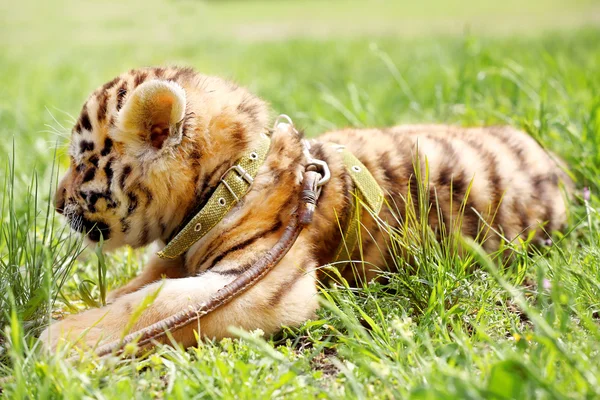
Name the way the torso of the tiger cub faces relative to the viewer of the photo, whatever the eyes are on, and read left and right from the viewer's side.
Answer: facing to the left of the viewer
